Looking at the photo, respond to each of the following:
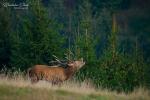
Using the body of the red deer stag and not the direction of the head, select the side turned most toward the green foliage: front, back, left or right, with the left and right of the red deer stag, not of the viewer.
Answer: left

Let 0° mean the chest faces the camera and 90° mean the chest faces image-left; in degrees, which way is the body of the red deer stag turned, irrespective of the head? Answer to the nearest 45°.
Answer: approximately 270°
